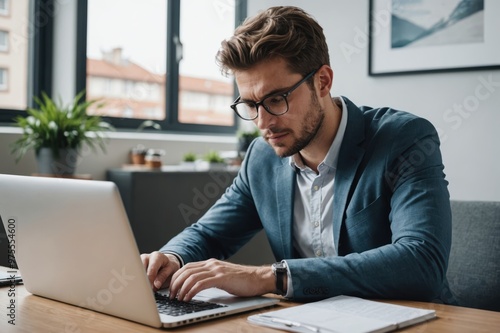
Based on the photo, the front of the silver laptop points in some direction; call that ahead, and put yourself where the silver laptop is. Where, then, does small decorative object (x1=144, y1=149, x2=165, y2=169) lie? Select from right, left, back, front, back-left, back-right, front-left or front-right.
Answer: front-left

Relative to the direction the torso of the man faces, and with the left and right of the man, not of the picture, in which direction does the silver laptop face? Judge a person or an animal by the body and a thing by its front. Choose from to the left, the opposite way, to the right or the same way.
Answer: the opposite way

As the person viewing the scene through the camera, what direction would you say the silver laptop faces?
facing away from the viewer and to the right of the viewer

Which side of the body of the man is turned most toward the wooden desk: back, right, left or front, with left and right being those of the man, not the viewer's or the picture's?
front

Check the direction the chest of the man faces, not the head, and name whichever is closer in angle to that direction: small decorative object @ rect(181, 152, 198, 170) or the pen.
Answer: the pen

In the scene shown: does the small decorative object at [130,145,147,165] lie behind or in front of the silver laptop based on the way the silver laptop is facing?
in front

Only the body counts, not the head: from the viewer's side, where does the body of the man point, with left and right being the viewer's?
facing the viewer and to the left of the viewer

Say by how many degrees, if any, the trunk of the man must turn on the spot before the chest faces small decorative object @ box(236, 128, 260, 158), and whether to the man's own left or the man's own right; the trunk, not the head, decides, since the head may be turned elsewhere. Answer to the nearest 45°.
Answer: approximately 135° to the man's own right

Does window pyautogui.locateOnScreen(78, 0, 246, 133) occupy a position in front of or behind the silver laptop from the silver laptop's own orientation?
in front

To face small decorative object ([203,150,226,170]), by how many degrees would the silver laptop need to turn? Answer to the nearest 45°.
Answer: approximately 45° to its left

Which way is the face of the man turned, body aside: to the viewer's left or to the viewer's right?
to the viewer's left
